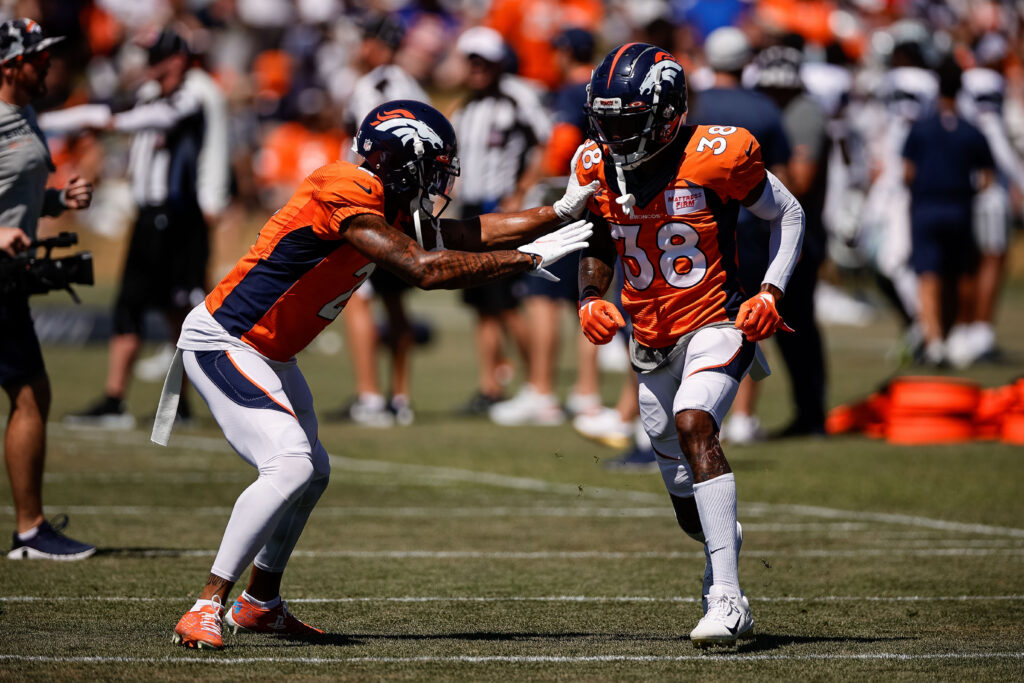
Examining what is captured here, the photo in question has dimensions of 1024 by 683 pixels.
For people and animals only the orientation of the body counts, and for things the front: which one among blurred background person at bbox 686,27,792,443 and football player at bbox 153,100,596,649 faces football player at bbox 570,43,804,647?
football player at bbox 153,100,596,649

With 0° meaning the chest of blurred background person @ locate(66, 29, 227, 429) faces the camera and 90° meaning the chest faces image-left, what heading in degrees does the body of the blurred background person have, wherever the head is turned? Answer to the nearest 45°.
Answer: approximately 45°

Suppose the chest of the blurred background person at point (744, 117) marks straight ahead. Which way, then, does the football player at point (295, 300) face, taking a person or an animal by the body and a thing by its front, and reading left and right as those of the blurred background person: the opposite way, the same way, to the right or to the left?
to the right

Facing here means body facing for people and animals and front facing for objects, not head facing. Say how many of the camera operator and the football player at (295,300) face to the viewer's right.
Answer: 2

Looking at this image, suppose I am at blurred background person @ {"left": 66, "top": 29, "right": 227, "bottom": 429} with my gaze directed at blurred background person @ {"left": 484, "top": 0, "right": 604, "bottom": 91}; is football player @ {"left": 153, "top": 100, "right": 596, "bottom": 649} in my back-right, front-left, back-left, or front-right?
back-right

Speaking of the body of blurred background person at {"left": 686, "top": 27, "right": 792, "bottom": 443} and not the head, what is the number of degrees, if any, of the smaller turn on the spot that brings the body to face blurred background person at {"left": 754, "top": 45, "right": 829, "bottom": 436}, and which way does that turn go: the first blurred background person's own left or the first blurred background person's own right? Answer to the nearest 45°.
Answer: approximately 45° to the first blurred background person's own right

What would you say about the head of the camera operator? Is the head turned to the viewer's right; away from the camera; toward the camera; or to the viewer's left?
to the viewer's right

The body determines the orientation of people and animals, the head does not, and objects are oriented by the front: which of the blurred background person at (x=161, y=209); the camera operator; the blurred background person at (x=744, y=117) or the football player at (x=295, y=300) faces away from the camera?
the blurred background person at (x=744, y=117)

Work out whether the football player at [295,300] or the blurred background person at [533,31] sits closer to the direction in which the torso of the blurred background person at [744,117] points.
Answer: the blurred background person

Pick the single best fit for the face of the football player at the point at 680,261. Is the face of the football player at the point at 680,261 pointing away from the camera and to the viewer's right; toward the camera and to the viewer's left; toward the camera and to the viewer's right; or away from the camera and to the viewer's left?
toward the camera and to the viewer's left

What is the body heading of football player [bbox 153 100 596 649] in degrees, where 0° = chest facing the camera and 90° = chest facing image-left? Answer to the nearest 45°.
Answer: approximately 270°

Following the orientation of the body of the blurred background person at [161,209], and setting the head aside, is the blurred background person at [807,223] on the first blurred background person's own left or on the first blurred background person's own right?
on the first blurred background person's own left

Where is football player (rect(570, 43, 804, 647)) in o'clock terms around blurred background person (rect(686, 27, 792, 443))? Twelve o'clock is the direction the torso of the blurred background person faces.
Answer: The football player is roughly at 6 o'clock from the blurred background person.

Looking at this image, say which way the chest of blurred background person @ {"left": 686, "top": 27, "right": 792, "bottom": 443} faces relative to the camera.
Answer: away from the camera

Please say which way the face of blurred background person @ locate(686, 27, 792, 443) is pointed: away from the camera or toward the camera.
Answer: away from the camera

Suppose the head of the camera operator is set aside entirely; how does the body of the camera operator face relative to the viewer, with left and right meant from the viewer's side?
facing to the right of the viewer
